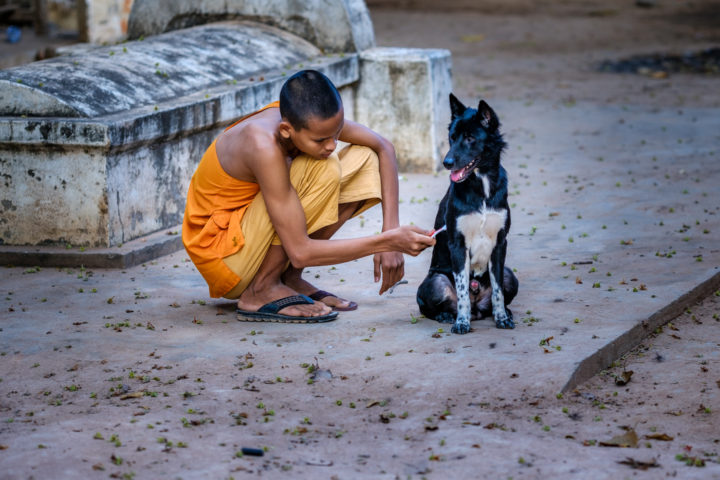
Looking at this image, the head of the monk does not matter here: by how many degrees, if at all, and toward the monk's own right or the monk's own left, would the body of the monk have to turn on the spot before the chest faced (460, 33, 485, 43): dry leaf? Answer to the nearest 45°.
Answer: approximately 90° to the monk's own left

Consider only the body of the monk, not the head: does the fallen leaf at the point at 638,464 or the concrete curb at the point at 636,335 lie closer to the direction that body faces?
the concrete curb

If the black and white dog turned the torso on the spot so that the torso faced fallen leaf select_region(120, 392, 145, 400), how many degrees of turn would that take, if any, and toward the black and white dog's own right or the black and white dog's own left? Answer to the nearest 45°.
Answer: approximately 45° to the black and white dog's own right

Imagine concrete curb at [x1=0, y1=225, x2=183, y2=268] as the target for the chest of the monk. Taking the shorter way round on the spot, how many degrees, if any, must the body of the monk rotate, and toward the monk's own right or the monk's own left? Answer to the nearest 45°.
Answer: approximately 135° to the monk's own left

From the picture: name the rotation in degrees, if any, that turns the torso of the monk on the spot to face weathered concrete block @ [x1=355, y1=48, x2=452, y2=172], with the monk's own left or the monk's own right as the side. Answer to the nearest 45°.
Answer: approximately 90° to the monk's own left

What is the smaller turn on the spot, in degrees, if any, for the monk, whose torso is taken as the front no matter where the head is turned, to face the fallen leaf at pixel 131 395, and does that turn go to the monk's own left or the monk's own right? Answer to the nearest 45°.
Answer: approximately 135° to the monk's own right

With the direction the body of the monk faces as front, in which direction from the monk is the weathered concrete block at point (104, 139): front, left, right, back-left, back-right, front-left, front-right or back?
back-left

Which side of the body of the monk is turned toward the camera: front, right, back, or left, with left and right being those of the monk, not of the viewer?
right

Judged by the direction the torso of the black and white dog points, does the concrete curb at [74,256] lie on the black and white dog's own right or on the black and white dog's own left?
on the black and white dog's own right

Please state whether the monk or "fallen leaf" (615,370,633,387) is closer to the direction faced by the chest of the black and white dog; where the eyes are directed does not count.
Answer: the fallen leaf

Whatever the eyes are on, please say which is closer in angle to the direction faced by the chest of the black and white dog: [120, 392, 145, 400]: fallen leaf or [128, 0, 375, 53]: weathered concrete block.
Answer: the fallen leaf

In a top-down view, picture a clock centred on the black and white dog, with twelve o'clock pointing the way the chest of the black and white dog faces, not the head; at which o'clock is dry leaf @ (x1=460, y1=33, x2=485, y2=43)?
The dry leaf is roughly at 6 o'clock from the black and white dog.

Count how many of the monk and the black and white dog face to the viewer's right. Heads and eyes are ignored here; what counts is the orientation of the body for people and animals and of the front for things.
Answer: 1

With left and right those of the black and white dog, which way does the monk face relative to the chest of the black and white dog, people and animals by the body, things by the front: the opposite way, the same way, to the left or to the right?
to the left

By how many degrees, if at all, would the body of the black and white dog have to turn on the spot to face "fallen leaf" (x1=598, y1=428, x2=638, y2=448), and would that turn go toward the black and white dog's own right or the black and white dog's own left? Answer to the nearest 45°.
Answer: approximately 45° to the black and white dog's own left
